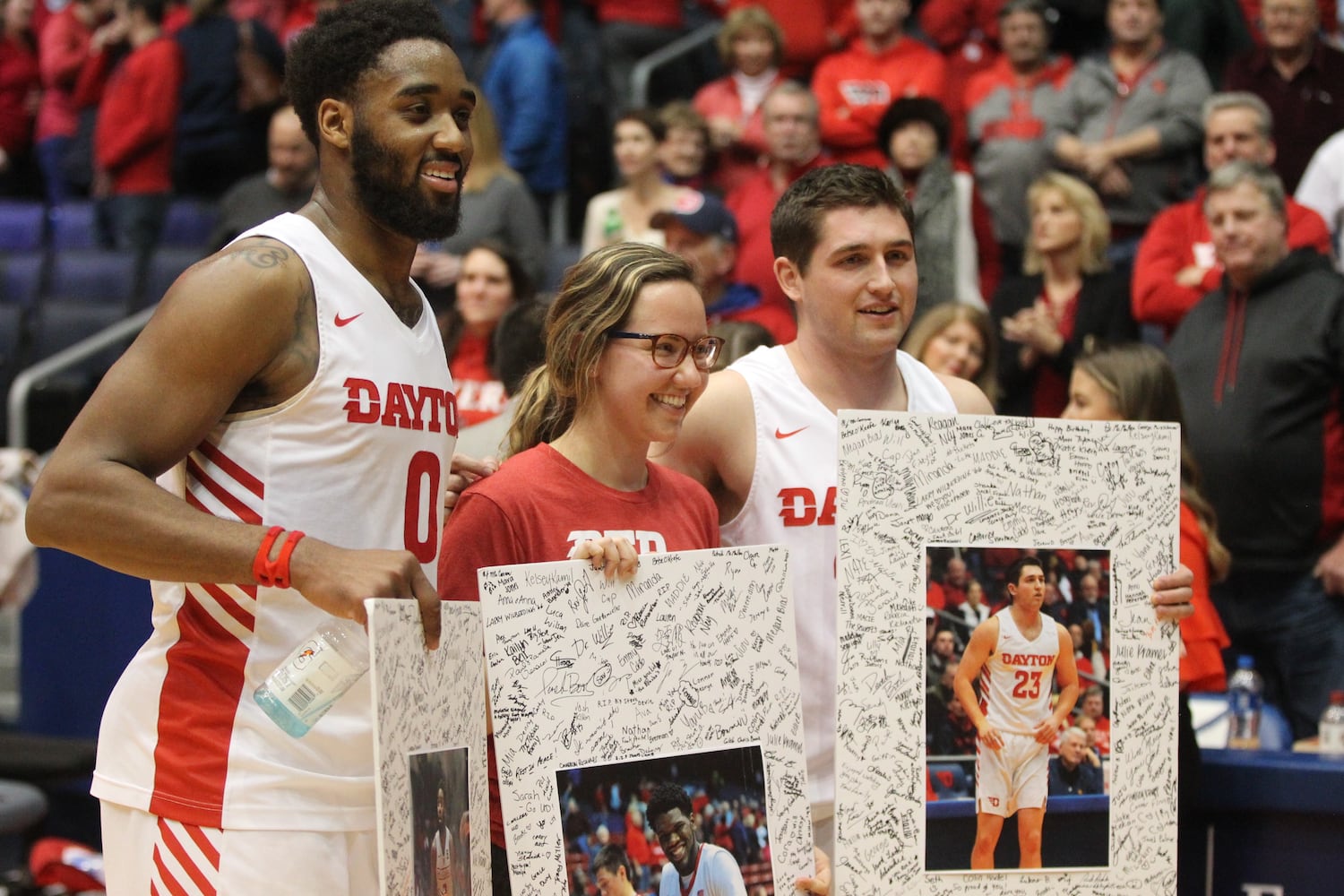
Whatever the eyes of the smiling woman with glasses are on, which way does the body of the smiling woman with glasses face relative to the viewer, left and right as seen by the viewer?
facing the viewer and to the right of the viewer

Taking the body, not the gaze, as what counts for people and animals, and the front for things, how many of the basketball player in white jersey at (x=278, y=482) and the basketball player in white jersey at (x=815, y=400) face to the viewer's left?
0

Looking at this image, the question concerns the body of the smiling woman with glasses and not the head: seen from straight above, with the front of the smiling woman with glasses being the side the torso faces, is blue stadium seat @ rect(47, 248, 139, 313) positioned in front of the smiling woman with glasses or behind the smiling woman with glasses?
behind

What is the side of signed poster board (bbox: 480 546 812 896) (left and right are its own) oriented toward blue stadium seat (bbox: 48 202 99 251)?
back

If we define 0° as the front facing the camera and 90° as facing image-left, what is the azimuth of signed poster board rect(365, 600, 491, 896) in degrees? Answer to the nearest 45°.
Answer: approximately 315°

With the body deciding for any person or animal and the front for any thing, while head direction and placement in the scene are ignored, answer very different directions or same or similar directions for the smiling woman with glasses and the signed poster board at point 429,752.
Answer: same or similar directions

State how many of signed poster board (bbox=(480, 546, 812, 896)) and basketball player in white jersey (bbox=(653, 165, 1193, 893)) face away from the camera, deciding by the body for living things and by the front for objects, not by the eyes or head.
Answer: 0

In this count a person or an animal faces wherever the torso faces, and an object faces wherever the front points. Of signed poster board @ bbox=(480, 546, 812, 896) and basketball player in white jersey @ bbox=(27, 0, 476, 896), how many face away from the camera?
0

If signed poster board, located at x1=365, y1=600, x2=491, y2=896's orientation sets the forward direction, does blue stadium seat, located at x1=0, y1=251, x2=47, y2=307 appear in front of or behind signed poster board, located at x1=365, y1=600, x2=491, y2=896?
behind

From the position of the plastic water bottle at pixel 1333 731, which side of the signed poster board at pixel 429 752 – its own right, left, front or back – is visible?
left

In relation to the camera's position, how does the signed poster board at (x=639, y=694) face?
facing the viewer

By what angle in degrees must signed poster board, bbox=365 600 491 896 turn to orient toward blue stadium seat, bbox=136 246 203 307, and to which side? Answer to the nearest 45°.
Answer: approximately 135° to its left

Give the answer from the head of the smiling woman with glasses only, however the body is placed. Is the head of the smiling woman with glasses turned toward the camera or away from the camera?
toward the camera

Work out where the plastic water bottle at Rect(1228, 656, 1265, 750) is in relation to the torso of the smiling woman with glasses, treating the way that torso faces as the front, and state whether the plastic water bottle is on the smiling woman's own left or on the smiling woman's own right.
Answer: on the smiling woman's own left
